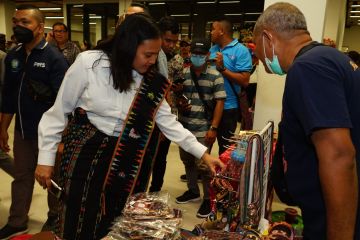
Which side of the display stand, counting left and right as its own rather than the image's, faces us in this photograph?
left

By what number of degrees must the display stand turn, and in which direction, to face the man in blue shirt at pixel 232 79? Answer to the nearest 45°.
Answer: approximately 90° to its right

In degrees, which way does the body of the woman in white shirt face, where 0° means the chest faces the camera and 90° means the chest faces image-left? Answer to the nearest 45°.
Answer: approximately 315°

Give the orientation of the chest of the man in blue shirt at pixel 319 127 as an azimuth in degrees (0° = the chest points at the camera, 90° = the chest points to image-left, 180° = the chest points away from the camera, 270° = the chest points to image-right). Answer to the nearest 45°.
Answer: approximately 90°

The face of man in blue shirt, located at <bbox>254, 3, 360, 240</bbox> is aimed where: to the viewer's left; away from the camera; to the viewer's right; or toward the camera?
to the viewer's left

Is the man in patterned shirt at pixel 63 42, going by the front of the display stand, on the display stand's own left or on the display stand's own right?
on the display stand's own right

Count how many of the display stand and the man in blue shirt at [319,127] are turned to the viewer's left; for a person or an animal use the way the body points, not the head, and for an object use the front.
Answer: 2

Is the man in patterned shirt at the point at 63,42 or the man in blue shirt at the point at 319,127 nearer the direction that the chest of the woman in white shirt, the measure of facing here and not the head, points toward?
the man in blue shirt
